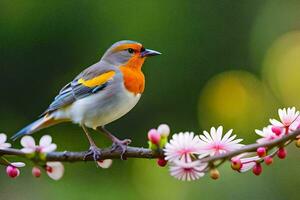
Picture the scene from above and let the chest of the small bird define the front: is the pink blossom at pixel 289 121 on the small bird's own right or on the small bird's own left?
on the small bird's own left

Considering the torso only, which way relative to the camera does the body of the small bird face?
to the viewer's right

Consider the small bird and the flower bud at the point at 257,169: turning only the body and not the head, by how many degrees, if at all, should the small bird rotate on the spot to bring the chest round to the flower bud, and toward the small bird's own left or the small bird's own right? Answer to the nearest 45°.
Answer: approximately 45° to the small bird's own right
